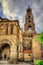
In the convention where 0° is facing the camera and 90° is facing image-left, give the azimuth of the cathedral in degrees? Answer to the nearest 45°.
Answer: approximately 0°
